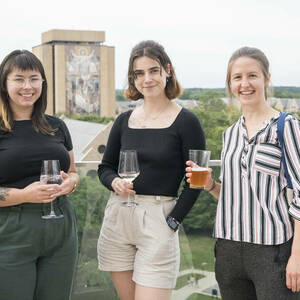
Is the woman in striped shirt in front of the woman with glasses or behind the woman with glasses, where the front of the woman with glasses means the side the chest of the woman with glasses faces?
in front

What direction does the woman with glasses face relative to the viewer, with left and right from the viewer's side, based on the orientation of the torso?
facing the viewer and to the right of the viewer

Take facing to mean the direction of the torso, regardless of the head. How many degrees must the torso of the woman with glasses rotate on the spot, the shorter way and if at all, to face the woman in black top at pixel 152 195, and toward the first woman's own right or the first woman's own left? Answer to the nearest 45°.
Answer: approximately 45° to the first woman's own left

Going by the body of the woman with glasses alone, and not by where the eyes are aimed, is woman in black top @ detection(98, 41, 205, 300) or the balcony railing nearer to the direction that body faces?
the woman in black top

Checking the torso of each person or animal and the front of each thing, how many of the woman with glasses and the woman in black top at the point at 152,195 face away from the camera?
0

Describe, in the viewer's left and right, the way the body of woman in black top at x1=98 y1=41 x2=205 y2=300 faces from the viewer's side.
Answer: facing the viewer

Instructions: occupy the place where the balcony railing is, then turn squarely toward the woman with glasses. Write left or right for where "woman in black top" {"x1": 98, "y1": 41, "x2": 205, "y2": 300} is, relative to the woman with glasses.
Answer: left

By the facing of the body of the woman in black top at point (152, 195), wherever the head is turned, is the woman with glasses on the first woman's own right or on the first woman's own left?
on the first woman's own right
